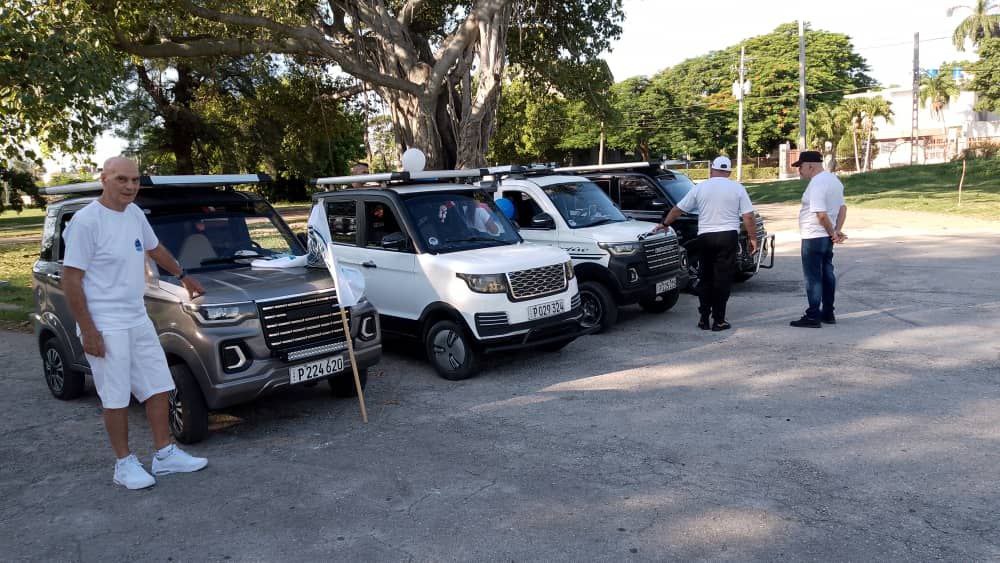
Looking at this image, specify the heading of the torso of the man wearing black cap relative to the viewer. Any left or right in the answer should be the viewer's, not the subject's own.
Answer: facing to the left of the viewer

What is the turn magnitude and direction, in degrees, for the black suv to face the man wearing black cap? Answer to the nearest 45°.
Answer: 0° — it already faces them

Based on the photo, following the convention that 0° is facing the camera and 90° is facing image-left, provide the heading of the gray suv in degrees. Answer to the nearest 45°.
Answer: approximately 315°

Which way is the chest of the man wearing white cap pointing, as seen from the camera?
away from the camera

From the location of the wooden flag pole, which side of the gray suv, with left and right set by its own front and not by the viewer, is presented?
front

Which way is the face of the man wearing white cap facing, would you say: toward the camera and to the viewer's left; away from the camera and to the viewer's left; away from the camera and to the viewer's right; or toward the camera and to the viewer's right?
away from the camera and to the viewer's left

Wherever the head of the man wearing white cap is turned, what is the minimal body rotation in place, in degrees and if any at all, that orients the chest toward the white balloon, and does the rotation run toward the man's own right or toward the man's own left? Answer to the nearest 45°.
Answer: approximately 90° to the man's own left

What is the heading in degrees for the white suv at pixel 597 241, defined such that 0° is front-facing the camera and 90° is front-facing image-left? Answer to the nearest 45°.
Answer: approximately 315°

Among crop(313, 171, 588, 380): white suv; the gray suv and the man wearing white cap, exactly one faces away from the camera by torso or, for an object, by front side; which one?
the man wearing white cap

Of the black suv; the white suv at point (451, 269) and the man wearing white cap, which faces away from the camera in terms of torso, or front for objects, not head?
the man wearing white cap

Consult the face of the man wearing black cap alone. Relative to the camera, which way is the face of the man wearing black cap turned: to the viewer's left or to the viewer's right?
to the viewer's left

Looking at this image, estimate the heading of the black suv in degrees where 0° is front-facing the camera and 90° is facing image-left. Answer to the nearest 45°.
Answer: approximately 315°

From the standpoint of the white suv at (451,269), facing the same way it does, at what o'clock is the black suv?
The black suv is roughly at 9 o'clock from the white suv.

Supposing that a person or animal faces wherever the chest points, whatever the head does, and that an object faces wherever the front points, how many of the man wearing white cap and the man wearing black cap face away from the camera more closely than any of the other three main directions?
1

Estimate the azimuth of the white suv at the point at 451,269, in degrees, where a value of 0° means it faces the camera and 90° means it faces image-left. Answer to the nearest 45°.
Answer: approximately 315°
